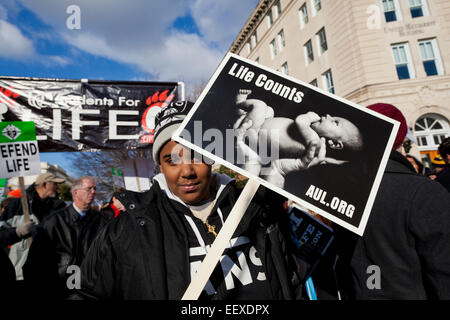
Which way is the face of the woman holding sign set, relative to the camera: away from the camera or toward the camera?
toward the camera

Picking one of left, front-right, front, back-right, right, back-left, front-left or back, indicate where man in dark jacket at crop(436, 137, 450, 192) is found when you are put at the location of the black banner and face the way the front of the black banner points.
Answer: front-left

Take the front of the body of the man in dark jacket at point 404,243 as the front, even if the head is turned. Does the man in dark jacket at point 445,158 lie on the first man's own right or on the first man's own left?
on the first man's own right

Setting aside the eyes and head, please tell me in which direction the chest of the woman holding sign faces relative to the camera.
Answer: toward the camera

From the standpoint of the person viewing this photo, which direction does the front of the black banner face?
facing the viewer

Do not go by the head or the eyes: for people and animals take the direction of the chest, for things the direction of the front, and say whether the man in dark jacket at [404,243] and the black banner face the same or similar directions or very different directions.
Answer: very different directions

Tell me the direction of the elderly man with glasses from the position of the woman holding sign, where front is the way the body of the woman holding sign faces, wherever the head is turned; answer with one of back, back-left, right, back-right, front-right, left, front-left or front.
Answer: back-right

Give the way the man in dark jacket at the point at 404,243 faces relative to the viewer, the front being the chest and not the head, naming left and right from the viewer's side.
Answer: facing away from the viewer and to the left of the viewer
